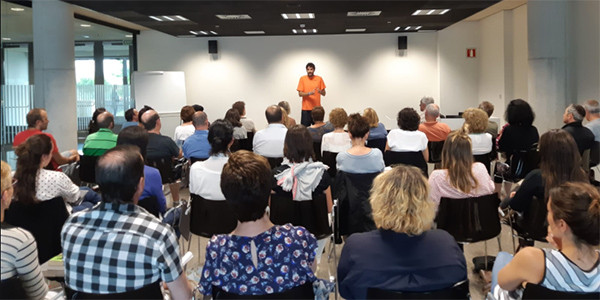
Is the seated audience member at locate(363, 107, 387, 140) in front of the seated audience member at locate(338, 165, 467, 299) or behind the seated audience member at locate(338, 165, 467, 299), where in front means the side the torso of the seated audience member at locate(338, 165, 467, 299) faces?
in front

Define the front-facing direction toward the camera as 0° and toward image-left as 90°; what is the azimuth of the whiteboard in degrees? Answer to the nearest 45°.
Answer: approximately 0°

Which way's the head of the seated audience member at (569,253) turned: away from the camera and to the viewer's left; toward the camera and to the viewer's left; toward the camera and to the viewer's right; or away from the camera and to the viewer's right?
away from the camera and to the viewer's left

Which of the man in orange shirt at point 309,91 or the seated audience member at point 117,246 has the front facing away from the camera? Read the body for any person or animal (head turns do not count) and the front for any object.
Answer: the seated audience member

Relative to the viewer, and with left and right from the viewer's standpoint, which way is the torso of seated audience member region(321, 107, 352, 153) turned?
facing away from the viewer

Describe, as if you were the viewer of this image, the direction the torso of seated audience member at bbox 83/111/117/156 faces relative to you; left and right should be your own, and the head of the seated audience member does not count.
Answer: facing away from the viewer and to the right of the viewer

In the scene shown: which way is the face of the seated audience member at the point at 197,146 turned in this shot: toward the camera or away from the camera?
away from the camera

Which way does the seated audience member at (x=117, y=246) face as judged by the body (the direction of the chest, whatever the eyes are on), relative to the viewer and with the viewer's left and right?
facing away from the viewer

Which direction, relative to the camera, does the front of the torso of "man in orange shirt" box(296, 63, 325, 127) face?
toward the camera

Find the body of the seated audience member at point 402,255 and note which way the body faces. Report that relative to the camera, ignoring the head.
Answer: away from the camera

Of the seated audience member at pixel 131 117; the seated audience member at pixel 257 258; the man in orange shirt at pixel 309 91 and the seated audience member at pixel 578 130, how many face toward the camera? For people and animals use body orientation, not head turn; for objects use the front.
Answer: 1

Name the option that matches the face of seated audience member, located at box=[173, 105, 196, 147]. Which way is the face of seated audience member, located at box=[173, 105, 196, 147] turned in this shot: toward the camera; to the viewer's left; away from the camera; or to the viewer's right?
away from the camera

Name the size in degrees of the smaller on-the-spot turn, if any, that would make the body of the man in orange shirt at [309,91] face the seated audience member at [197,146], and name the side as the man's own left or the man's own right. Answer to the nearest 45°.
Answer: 0° — they already face them
